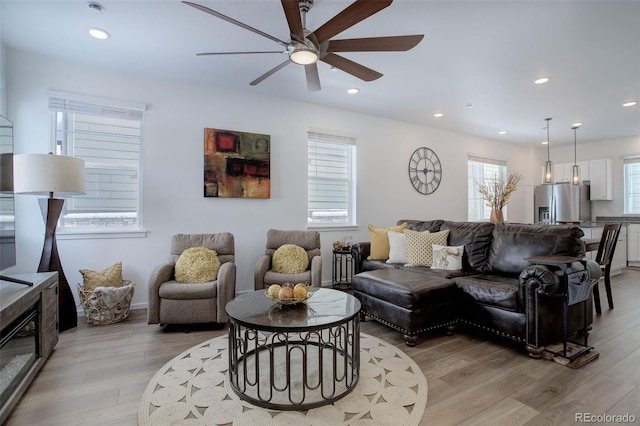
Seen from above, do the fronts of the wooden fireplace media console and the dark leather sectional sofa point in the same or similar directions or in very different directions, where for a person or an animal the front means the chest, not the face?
very different directions

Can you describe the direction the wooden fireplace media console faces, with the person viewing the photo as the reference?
facing to the right of the viewer

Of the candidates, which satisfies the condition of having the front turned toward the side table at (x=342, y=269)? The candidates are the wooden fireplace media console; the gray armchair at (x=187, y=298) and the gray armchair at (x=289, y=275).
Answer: the wooden fireplace media console

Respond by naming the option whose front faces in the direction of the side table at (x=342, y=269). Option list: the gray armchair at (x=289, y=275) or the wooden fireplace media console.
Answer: the wooden fireplace media console

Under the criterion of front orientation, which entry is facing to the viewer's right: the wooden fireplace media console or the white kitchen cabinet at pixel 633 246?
the wooden fireplace media console

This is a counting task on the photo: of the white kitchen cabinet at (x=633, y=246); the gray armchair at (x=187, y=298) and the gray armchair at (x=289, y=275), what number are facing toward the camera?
3

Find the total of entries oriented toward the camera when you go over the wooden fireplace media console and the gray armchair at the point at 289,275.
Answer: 1

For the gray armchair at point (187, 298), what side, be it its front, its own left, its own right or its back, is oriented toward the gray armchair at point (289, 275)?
left

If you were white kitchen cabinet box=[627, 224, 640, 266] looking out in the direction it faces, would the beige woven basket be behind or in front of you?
in front

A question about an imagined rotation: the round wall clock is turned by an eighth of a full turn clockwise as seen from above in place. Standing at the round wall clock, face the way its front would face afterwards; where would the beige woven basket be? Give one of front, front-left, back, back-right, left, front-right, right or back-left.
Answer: front-right
